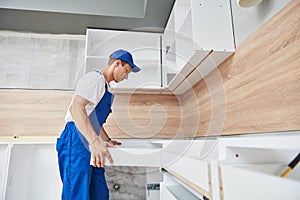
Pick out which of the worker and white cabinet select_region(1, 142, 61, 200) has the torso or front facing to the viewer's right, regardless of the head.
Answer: the worker

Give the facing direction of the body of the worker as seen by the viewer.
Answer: to the viewer's right

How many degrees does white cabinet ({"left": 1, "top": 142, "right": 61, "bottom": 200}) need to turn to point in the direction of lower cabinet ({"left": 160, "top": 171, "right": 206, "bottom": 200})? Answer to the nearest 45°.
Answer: approximately 45° to its left

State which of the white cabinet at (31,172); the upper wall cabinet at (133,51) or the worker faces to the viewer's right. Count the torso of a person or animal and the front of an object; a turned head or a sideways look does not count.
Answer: the worker

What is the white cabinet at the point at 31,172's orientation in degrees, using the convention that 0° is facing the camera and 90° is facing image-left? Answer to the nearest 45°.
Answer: approximately 0°

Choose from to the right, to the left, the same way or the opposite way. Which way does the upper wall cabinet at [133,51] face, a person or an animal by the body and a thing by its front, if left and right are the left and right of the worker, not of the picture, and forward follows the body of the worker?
to the right

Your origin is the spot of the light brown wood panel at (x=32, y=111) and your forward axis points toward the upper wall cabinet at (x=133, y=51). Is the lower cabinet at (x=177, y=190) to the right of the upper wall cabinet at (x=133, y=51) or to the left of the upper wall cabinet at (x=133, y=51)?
right

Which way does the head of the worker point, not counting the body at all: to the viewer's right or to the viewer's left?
to the viewer's right

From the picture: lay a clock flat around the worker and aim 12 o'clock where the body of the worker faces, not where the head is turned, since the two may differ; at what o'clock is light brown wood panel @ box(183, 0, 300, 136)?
The light brown wood panel is roughly at 1 o'clock from the worker.
